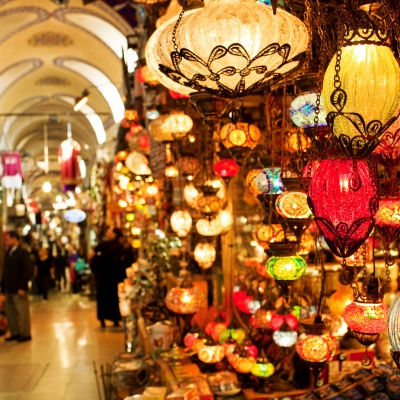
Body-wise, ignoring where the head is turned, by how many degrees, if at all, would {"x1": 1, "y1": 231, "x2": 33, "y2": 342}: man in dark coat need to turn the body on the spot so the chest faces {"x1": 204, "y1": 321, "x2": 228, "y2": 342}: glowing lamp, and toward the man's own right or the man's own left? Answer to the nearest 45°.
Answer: approximately 45° to the man's own left

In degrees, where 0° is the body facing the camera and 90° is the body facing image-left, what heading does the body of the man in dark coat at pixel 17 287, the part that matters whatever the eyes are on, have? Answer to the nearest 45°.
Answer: approximately 45°

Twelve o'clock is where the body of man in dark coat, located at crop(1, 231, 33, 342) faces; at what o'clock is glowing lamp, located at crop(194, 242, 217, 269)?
The glowing lamp is roughly at 10 o'clock from the man in dark coat.
